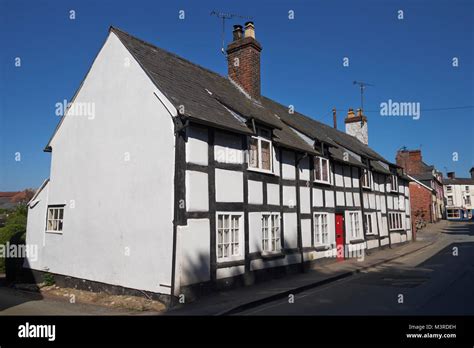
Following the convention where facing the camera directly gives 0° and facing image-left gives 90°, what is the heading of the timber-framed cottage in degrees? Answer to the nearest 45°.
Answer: approximately 315°

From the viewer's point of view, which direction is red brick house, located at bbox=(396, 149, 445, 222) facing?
to the viewer's right

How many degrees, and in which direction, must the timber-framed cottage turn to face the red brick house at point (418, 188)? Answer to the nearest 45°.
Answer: approximately 90° to its left

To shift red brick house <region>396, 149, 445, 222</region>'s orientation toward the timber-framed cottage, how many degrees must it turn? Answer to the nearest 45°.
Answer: approximately 90° to its right
